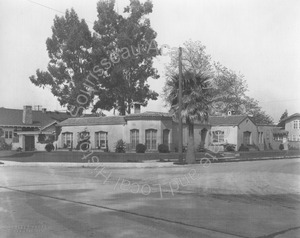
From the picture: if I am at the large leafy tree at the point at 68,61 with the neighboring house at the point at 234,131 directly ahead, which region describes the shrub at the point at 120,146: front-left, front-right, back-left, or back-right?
front-right

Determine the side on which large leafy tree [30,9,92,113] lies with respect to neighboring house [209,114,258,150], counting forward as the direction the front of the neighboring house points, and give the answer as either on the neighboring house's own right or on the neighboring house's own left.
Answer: on the neighboring house's own right

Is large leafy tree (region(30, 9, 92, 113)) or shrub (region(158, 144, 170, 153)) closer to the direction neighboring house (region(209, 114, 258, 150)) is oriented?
the shrub

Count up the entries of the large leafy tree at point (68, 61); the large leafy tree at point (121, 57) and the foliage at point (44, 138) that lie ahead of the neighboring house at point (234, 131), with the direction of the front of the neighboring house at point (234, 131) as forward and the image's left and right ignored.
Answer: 0

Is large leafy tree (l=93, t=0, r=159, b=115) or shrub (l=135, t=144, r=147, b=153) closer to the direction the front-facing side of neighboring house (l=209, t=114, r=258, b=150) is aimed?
the shrub

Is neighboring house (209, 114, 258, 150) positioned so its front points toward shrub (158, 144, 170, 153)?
no

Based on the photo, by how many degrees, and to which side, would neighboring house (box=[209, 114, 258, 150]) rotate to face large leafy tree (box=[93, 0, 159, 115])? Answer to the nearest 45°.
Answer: approximately 135° to its right

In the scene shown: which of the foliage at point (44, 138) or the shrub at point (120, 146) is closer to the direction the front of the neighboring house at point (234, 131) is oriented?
the shrub

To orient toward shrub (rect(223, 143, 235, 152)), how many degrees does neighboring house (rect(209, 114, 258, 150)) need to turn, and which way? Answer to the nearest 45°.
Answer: approximately 45° to its right

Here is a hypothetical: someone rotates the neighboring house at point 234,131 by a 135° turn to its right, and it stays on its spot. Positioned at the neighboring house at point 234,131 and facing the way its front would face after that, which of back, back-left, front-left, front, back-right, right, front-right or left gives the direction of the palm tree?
left

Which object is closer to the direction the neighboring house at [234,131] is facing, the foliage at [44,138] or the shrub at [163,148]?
the shrub

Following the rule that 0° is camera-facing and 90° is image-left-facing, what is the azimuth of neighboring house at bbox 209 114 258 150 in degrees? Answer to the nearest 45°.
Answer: approximately 315°

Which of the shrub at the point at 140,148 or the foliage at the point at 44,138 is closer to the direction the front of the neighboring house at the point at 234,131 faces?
the shrub

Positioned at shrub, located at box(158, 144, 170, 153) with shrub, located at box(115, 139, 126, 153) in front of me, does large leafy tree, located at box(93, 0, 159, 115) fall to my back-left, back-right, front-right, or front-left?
front-right

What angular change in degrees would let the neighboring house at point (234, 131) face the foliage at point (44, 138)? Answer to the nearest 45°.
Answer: approximately 135° to its right

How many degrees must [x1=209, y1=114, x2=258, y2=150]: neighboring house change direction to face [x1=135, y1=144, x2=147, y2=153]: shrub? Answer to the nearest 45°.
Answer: approximately 90° to its right

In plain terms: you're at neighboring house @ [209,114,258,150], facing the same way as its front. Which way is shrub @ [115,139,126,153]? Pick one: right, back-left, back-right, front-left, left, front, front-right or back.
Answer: right
